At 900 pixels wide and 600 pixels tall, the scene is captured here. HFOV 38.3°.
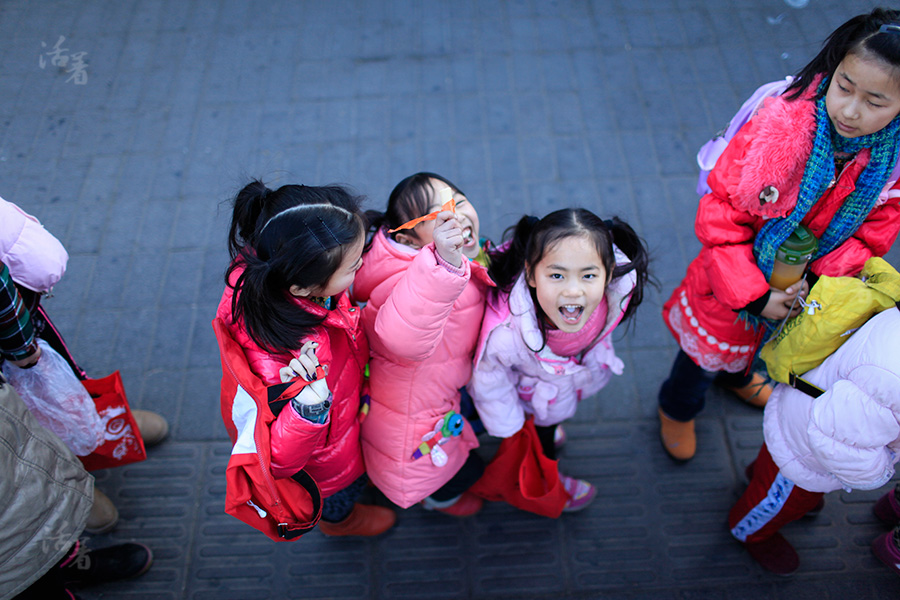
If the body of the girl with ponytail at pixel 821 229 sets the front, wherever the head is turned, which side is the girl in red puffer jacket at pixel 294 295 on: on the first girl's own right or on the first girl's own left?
on the first girl's own right

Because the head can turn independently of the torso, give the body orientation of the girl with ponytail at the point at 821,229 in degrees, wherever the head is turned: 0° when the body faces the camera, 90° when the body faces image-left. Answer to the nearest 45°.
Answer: approximately 315°

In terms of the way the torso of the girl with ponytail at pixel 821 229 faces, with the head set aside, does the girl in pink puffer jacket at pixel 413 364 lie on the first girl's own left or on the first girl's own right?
on the first girl's own right

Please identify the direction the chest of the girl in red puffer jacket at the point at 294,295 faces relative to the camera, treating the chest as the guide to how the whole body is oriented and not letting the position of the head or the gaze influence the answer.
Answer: to the viewer's right

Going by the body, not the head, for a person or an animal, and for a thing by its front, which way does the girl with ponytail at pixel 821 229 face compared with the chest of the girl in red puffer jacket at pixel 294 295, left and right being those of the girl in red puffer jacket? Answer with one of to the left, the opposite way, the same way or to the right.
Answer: to the right
